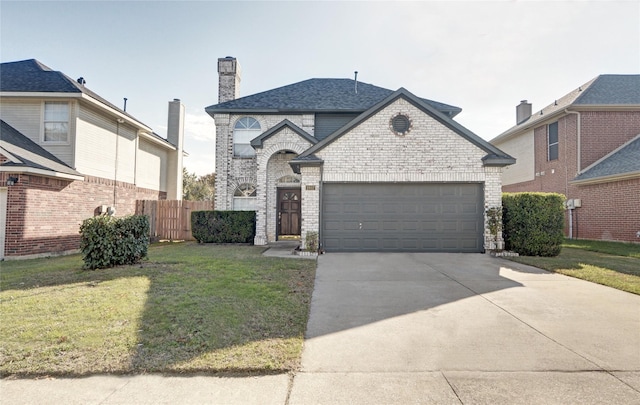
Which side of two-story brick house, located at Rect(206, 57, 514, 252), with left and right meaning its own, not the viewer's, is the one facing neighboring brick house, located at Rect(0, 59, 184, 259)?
right

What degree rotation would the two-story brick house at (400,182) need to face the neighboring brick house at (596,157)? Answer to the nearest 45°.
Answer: approximately 135° to its left

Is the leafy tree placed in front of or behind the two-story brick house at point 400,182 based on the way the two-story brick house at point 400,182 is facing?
behind

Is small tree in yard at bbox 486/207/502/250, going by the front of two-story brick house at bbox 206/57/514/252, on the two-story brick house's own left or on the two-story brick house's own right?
on the two-story brick house's own left

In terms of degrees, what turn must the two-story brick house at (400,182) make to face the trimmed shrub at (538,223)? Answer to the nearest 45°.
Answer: approximately 90° to its left

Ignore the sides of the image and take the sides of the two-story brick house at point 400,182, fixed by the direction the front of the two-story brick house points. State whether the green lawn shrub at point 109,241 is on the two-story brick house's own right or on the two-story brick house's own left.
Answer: on the two-story brick house's own right

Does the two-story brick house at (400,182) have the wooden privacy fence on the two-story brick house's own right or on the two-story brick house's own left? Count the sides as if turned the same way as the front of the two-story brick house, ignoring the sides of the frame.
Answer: on the two-story brick house's own right

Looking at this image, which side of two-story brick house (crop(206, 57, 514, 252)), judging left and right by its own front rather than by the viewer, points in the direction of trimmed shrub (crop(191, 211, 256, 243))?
right

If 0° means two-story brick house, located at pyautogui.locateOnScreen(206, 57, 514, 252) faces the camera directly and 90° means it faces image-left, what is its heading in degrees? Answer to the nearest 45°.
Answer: approximately 0°

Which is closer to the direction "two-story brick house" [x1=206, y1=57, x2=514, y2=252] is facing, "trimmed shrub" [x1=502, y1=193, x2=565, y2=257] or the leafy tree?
the trimmed shrub

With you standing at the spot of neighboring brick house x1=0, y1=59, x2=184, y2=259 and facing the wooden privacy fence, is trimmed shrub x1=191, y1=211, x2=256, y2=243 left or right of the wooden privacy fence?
right

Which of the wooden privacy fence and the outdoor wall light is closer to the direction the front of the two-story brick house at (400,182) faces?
the outdoor wall light
